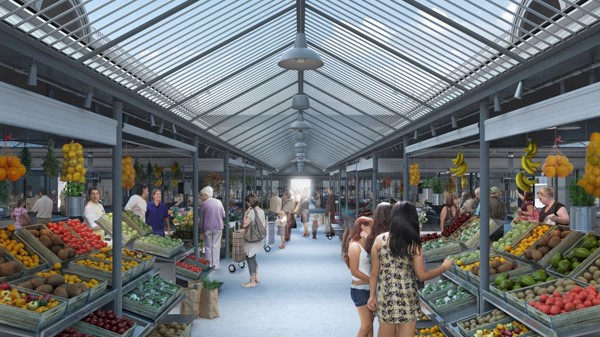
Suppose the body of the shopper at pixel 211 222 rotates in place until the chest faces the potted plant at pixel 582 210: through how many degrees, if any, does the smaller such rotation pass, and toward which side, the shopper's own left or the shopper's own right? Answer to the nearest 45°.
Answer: approximately 180°

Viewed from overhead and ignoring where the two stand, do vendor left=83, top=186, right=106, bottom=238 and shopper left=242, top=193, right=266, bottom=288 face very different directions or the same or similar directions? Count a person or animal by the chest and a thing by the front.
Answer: very different directions

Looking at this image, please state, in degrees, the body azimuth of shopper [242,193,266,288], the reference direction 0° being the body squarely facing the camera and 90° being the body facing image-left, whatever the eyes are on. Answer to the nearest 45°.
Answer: approximately 90°

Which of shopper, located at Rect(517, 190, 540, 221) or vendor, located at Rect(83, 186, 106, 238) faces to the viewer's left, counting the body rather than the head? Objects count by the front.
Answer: shopper, located at Rect(517, 190, 540, 221)

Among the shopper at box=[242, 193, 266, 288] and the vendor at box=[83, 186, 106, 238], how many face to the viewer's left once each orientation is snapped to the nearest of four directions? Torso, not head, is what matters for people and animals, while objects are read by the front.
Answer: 1

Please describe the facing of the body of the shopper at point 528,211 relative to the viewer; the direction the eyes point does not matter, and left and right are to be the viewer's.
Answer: facing to the left of the viewer

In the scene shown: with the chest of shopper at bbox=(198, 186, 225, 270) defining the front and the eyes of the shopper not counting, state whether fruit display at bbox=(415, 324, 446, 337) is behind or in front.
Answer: behind
